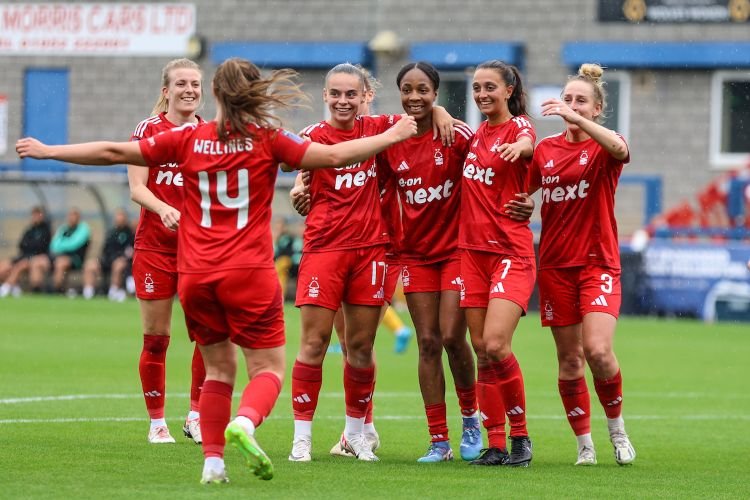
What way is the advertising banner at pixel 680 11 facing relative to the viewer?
toward the camera

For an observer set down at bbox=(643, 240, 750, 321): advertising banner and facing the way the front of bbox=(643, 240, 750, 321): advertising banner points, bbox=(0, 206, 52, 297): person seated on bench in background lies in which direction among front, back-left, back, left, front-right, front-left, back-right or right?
right

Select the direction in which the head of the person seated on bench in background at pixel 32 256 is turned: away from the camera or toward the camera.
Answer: toward the camera

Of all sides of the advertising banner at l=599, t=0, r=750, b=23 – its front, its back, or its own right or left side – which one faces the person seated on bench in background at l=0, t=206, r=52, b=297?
right

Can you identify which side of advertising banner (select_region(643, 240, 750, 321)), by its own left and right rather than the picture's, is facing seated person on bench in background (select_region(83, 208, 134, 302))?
right

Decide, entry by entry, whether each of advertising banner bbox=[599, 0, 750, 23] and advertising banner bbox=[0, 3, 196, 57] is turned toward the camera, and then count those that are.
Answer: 2

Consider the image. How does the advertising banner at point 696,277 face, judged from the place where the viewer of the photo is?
facing the viewer

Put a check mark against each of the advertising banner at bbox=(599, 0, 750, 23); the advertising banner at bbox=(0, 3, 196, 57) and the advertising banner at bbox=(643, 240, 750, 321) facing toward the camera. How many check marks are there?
3

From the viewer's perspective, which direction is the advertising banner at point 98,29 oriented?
toward the camera
